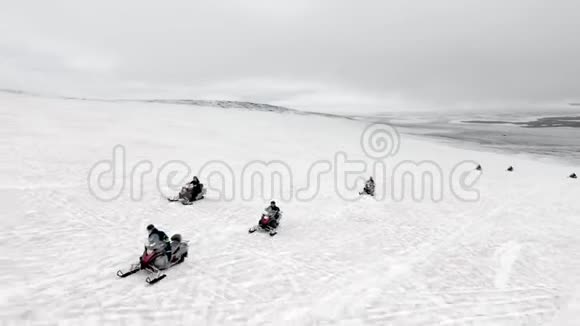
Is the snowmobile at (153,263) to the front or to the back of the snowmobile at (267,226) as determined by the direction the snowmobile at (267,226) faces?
to the front

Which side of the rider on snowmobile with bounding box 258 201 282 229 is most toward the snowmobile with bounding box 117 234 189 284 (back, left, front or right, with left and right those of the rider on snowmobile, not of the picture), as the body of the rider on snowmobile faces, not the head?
front

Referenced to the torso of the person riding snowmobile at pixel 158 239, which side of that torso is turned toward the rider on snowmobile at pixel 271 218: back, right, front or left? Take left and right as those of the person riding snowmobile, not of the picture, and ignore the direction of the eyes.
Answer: back

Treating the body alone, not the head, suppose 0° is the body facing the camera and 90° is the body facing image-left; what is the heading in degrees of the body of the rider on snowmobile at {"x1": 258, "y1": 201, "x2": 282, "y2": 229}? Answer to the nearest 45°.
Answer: approximately 45°

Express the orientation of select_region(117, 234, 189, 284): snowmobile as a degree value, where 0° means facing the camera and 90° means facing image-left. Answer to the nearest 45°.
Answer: approximately 45°

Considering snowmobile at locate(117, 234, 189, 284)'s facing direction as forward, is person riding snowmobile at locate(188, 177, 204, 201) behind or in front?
behind

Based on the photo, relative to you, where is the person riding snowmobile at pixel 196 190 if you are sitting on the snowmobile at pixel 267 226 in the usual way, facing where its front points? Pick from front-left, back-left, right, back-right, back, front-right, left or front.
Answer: right

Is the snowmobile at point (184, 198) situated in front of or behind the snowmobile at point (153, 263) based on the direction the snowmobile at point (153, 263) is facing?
behind

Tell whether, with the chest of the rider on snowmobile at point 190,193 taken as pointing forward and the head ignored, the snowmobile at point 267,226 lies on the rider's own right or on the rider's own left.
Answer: on the rider's own left

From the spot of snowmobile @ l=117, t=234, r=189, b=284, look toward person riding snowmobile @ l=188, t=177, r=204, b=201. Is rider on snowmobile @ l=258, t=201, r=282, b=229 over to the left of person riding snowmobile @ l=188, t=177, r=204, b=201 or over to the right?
right

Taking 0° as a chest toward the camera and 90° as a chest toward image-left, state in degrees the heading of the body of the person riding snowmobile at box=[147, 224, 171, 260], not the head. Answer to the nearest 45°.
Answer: approximately 45°

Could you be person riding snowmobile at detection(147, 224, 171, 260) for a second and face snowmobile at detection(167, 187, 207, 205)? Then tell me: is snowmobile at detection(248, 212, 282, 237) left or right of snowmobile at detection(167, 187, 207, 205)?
right

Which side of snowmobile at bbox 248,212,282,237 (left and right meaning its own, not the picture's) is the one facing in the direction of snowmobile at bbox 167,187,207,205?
right

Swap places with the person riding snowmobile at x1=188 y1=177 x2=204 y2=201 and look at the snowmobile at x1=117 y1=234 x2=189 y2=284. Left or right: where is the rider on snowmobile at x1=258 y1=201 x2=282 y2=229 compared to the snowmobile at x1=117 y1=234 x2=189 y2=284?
left

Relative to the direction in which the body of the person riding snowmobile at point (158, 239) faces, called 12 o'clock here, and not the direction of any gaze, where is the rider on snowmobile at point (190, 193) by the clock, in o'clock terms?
The rider on snowmobile is roughly at 5 o'clock from the person riding snowmobile.

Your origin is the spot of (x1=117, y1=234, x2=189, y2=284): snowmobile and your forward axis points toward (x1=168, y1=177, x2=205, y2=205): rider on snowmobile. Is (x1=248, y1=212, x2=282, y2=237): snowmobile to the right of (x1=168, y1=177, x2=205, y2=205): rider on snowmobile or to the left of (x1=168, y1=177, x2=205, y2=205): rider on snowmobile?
right
